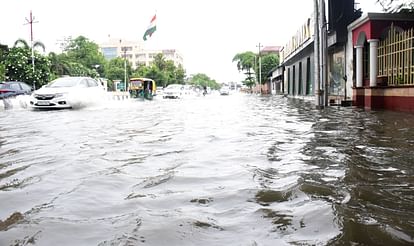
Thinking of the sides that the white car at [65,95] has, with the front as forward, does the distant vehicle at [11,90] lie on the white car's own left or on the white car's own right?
on the white car's own right

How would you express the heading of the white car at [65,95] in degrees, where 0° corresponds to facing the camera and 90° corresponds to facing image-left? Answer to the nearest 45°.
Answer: approximately 45°

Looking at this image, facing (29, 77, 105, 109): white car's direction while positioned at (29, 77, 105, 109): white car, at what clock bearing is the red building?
The red building is roughly at 8 o'clock from the white car.

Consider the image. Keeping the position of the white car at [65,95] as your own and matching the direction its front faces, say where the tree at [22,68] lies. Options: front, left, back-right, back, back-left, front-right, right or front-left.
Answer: back-right
